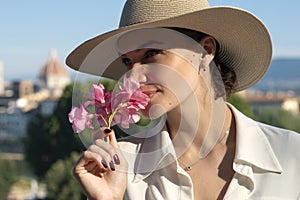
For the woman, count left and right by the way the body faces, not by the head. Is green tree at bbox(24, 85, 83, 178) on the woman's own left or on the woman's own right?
on the woman's own right

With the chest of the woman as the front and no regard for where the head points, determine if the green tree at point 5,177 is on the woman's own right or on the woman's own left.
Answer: on the woman's own right

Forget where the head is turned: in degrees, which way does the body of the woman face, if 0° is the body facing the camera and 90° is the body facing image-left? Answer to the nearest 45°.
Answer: approximately 45°

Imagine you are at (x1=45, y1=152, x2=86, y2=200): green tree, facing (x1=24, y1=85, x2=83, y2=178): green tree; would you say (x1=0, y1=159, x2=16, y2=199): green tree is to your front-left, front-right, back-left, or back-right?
front-left

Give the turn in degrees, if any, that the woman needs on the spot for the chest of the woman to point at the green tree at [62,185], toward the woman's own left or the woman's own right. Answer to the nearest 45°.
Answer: approximately 135° to the woman's own right

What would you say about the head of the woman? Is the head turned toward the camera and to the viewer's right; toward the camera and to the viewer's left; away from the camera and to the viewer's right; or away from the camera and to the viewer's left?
toward the camera and to the viewer's left

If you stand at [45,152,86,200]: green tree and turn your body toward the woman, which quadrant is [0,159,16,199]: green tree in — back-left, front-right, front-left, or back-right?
back-right
